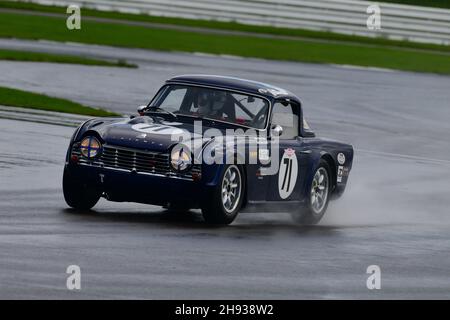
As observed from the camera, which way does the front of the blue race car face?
facing the viewer and to the left of the viewer

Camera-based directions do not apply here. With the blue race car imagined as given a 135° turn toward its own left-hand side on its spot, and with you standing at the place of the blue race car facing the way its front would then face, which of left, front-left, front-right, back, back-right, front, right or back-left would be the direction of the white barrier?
left
